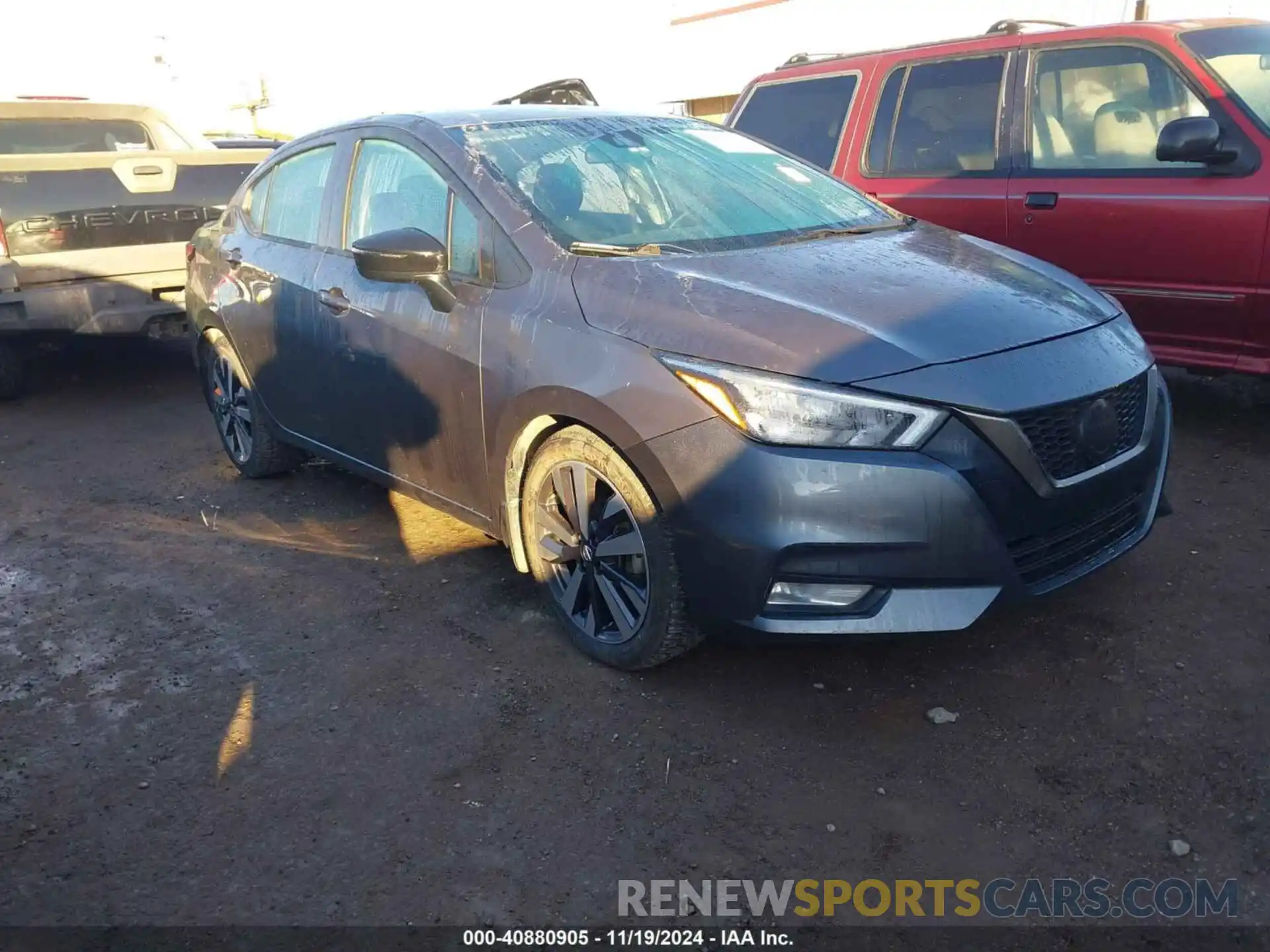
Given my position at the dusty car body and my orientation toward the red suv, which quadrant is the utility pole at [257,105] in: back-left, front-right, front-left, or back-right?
front-left

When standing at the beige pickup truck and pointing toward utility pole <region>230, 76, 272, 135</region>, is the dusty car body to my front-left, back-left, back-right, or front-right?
back-right

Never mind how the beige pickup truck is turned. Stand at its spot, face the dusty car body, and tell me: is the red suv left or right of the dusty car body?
left

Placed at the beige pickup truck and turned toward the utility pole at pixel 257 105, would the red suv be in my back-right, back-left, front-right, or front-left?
back-right

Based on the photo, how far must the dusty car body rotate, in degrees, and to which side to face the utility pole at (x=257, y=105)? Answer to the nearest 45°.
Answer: approximately 135° to its left

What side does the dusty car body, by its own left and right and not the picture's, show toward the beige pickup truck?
back

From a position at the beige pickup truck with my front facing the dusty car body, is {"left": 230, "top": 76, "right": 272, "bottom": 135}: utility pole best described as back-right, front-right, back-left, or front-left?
back-left

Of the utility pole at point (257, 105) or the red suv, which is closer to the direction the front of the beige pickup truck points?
the utility pole

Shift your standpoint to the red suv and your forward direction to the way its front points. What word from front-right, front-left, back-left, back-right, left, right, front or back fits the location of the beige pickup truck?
back-right

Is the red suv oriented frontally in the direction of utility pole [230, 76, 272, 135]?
no

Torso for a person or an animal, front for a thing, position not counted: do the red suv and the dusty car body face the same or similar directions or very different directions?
same or similar directions

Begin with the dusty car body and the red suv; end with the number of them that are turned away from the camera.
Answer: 0

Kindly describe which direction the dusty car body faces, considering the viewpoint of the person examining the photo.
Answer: facing the viewer and to the right of the viewer

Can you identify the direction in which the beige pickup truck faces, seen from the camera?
facing away from the viewer and to the left of the viewer
